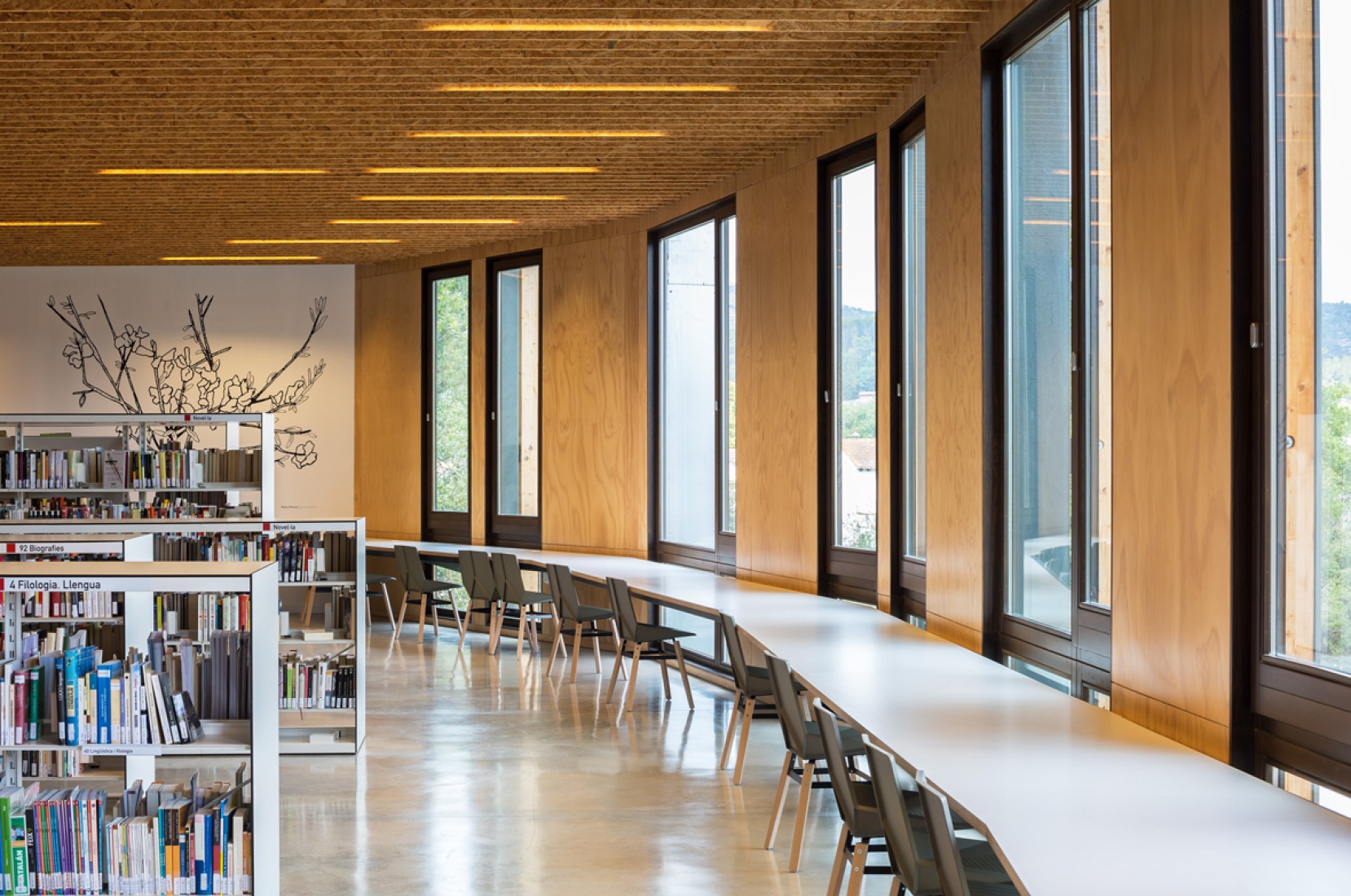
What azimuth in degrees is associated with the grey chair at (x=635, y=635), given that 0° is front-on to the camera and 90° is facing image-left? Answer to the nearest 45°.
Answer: approximately 270°

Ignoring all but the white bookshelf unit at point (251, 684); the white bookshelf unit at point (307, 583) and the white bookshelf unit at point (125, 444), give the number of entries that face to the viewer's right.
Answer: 0

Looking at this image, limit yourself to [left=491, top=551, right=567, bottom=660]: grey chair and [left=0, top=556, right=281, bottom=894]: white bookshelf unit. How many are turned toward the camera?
1

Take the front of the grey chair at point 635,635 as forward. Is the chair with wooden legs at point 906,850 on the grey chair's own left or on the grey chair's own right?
on the grey chair's own right

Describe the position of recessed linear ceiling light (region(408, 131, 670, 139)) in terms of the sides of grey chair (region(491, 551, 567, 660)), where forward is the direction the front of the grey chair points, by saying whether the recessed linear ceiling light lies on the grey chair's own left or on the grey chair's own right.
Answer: on the grey chair's own right

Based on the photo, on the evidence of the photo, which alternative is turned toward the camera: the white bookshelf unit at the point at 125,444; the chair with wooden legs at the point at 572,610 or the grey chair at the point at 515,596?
the white bookshelf unit

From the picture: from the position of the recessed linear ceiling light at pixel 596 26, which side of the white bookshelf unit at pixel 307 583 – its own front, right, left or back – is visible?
front

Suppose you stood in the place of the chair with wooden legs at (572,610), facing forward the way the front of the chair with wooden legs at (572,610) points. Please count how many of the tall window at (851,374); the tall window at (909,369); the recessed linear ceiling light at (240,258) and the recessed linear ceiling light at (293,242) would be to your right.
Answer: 2

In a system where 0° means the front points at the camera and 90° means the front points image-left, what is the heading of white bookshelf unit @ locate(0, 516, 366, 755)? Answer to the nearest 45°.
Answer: approximately 0°

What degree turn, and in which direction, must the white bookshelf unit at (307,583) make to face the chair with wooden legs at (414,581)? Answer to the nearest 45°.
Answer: approximately 180°

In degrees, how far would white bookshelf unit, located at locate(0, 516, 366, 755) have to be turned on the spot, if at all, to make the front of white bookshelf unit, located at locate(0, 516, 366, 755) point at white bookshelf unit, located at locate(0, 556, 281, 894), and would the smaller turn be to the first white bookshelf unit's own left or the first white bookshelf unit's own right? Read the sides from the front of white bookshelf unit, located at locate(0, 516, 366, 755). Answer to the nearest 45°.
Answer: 0° — it already faces it

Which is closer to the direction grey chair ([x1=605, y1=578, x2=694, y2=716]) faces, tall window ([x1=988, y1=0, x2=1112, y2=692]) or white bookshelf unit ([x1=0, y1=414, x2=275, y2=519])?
the tall window

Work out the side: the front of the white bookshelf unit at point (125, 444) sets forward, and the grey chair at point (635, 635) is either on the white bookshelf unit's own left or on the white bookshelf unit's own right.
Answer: on the white bookshelf unit's own left

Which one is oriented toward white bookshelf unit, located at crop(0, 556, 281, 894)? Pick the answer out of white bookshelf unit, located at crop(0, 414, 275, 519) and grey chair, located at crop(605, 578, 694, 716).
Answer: white bookshelf unit, located at crop(0, 414, 275, 519)
